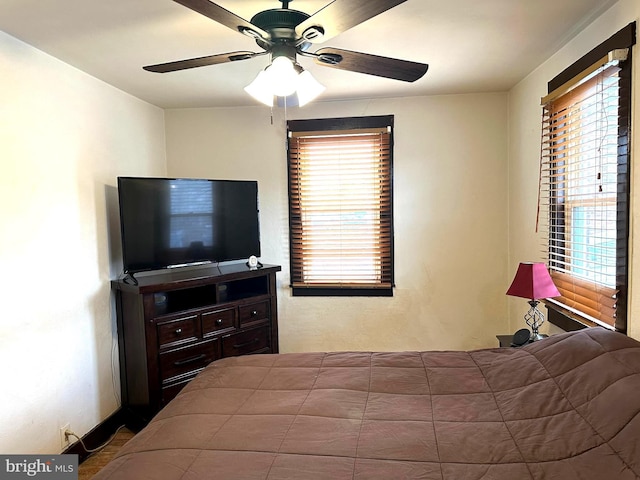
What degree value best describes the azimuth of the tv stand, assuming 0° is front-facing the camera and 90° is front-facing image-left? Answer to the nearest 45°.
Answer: approximately 315°

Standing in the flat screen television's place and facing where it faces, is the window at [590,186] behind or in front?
in front

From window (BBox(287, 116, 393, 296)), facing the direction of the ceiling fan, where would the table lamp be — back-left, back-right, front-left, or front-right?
front-left

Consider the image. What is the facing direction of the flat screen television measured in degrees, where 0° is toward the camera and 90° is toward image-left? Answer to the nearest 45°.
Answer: approximately 315°

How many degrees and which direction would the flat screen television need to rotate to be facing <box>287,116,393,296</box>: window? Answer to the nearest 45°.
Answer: approximately 45° to its left

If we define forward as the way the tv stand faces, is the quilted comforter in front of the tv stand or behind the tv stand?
in front

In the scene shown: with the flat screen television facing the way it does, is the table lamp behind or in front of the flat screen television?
in front
